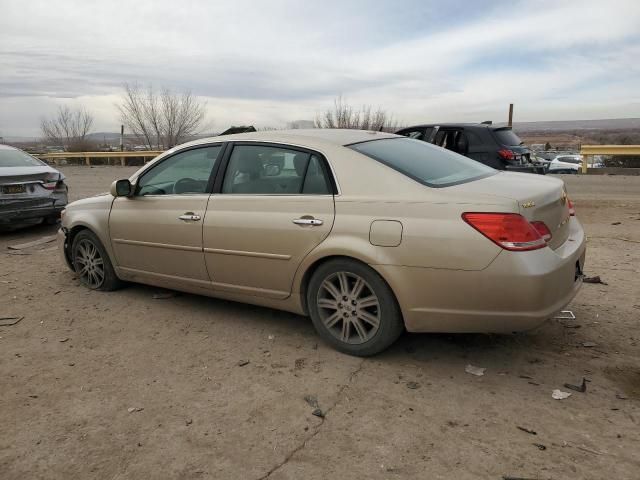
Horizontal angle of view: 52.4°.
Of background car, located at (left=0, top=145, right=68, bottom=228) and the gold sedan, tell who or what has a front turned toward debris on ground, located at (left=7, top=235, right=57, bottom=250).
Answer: the gold sedan

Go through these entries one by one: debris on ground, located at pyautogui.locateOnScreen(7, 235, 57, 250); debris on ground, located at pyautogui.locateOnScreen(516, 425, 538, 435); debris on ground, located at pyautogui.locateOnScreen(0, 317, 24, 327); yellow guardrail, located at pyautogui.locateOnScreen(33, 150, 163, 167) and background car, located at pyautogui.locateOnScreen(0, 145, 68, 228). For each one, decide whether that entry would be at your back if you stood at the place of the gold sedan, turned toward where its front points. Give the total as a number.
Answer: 1

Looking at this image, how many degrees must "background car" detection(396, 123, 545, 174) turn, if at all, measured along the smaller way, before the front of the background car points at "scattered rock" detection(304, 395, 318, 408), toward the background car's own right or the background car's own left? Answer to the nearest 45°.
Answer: approximately 135° to the background car's own left

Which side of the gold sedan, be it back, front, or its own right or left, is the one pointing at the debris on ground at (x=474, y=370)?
back

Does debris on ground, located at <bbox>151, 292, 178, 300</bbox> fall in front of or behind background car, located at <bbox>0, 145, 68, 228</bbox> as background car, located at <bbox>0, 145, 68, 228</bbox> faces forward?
behind

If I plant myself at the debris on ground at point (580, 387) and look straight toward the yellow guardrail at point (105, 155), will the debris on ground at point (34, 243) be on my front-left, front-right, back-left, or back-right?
front-left

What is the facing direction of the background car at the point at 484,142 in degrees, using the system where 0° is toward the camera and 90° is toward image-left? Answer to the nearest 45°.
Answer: approximately 135°

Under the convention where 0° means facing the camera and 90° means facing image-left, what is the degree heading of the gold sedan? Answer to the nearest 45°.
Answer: approximately 135°

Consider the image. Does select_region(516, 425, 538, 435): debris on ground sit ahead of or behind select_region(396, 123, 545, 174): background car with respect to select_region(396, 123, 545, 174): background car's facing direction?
behind

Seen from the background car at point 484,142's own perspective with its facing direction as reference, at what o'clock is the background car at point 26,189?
the background car at point 26,189 is roughly at 10 o'clock from the background car at point 484,142.

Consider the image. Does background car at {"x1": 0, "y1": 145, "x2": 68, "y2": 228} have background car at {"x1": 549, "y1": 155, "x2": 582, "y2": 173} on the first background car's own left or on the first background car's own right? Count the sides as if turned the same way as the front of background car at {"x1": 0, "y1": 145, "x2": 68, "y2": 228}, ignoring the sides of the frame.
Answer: on the first background car's own right

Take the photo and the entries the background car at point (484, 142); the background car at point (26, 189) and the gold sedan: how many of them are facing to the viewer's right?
0

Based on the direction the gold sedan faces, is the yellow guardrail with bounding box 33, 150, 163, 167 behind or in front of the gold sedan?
in front

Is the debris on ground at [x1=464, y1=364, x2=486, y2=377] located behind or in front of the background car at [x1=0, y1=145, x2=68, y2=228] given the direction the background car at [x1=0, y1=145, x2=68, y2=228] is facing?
behind
